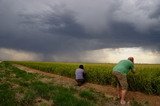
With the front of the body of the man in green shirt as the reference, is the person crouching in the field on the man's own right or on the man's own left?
on the man's own left
